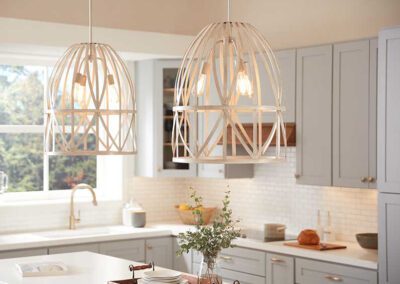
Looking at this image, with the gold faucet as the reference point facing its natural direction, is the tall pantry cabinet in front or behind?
in front

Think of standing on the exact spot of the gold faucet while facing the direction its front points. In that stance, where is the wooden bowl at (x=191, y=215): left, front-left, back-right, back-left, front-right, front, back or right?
front-left

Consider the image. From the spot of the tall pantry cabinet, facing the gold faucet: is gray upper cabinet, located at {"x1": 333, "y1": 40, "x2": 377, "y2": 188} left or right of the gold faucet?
right

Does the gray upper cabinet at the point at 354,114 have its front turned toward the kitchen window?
no

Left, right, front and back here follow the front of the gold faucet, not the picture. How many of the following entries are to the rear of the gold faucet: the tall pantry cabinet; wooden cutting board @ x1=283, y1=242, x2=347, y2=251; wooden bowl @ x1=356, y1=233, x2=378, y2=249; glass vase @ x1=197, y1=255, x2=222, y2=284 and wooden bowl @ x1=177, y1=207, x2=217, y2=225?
0

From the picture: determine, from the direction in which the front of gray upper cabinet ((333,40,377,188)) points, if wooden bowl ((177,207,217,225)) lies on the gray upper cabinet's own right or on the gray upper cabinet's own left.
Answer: on the gray upper cabinet's own right

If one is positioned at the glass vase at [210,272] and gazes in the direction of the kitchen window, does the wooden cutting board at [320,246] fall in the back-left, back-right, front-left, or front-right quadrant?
front-right

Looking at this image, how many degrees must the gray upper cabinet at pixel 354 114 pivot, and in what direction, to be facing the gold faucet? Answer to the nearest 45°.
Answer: approximately 45° to its right

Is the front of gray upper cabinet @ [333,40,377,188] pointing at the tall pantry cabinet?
no

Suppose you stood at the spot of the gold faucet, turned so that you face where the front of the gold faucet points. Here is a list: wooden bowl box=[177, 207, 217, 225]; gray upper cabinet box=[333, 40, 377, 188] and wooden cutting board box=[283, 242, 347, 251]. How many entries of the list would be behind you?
0

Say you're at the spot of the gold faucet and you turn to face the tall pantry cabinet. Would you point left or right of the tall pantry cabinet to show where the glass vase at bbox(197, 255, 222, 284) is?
right

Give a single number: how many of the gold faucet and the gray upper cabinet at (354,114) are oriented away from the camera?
0

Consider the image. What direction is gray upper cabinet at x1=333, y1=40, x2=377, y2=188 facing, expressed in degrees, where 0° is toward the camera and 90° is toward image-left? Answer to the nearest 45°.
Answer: approximately 45°
